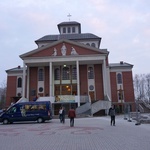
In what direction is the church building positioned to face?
toward the camera

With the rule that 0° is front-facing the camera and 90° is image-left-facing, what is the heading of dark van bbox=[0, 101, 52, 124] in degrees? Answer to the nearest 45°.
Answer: approximately 90°

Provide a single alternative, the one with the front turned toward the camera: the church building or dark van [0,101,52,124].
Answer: the church building

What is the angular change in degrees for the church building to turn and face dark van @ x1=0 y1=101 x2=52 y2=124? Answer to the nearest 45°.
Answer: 0° — it already faces it

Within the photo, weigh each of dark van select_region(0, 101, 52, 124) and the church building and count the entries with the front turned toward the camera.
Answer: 1

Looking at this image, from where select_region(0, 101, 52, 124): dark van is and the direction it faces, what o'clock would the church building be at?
The church building is roughly at 4 o'clock from the dark van.

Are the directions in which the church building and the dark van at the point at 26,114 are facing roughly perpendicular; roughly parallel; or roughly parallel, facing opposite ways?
roughly perpendicular
